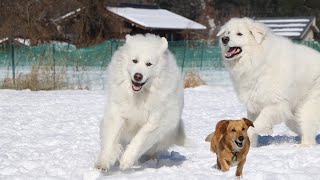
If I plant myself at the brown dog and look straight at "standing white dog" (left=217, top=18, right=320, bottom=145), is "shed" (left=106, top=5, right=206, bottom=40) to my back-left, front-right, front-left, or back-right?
front-left

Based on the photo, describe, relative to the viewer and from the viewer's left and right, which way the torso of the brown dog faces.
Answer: facing the viewer and to the right of the viewer

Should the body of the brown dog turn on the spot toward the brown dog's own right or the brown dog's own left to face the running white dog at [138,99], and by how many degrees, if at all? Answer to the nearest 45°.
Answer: approximately 135° to the brown dog's own right

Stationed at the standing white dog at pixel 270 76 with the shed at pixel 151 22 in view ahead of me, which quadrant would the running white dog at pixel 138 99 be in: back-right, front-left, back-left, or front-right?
back-left

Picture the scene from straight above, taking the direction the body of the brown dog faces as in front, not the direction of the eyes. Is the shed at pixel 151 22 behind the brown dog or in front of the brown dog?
behind

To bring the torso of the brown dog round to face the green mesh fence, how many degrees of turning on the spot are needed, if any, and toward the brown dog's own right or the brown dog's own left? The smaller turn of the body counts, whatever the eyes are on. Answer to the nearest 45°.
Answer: approximately 180°

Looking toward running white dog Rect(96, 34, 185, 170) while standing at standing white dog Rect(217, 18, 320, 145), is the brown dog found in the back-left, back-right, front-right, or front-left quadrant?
front-left

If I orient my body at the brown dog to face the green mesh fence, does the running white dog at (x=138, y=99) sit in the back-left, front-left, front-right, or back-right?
front-left

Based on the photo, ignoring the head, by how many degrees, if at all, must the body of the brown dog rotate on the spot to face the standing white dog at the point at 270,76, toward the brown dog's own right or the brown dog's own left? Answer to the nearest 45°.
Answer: approximately 135° to the brown dog's own left

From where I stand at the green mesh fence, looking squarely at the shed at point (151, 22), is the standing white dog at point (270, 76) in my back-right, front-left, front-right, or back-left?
back-right
